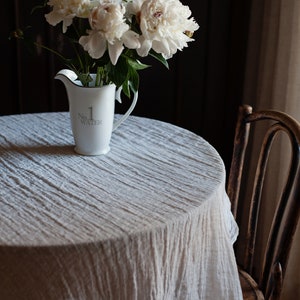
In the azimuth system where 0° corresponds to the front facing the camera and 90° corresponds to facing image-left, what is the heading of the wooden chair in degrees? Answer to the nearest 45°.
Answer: approximately 45°
